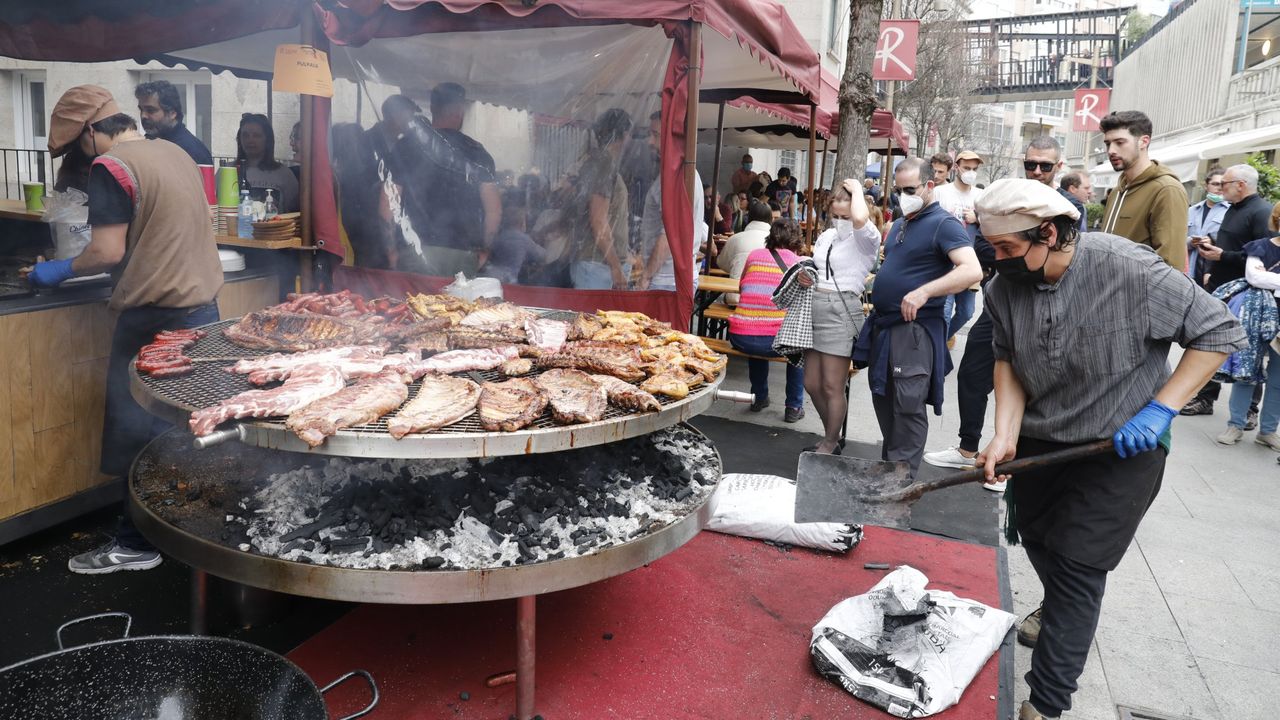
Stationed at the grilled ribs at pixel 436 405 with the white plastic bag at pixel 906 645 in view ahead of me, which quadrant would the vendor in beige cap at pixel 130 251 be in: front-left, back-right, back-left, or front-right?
back-left

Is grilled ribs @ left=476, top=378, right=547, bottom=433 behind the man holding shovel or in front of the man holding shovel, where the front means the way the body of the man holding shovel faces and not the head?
in front

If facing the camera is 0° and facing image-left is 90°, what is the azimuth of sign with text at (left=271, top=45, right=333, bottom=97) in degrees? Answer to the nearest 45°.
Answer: approximately 0°

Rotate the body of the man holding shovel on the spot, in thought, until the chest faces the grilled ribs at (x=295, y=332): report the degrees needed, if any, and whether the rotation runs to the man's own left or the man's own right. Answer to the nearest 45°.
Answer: approximately 45° to the man's own right

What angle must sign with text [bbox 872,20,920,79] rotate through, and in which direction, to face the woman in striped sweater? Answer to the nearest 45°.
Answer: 0° — it already faces them

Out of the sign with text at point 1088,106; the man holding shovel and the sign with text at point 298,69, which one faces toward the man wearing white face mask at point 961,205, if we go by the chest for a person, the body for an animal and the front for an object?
the sign with text at point 1088,106

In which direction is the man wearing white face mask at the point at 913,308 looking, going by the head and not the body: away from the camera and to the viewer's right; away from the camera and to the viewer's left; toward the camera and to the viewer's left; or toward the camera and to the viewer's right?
toward the camera and to the viewer's left

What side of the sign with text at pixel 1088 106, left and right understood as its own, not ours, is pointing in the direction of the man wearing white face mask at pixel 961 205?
front

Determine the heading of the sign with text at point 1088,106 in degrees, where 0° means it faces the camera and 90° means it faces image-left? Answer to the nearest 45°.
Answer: approximately 0°

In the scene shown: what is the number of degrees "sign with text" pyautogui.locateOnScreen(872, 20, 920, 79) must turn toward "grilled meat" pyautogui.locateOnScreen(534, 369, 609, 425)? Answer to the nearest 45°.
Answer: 0° — it already faces it

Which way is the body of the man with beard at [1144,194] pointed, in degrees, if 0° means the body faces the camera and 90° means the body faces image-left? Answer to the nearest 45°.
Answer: approximately 45°

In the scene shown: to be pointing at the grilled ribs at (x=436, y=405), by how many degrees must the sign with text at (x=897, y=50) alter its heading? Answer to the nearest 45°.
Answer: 0° — it already faces it

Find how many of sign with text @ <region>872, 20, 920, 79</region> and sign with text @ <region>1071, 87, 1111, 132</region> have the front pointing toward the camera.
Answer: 2

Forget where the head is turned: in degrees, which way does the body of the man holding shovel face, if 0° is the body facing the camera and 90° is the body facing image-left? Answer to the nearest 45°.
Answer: approximately 45°
